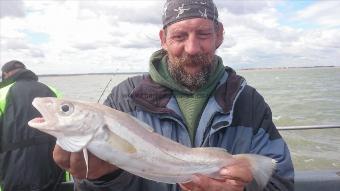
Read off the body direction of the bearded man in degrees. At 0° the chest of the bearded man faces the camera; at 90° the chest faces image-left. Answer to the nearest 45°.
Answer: approximately 0°

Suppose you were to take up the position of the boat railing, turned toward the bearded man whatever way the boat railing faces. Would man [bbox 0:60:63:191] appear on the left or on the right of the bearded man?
right

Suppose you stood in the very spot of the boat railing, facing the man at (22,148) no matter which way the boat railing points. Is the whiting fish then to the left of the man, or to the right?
left

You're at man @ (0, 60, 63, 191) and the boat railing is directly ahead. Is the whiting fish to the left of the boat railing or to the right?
right

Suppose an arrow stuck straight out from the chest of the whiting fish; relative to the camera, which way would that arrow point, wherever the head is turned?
to the viewer's left

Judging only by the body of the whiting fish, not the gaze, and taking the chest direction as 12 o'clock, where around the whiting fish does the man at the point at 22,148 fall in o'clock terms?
The man is roughly at 2 o'clock from the whiting fish.

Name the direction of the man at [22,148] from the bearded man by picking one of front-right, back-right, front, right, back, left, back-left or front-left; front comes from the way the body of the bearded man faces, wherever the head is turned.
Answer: back-right
